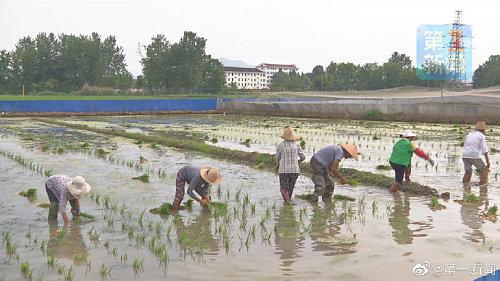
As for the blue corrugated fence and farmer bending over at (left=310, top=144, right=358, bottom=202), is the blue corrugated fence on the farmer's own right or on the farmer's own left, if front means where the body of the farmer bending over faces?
on the farmer's own left

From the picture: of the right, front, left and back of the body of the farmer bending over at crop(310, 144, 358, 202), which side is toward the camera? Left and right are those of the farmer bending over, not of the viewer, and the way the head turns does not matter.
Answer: right

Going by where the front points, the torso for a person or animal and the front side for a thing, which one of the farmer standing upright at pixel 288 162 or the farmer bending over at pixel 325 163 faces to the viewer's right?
the farmer bending over at pixel 325 163
